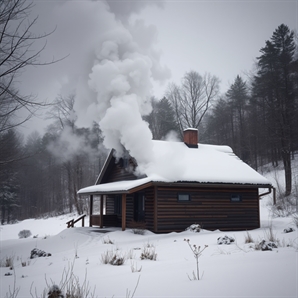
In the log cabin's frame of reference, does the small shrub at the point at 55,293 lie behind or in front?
in front

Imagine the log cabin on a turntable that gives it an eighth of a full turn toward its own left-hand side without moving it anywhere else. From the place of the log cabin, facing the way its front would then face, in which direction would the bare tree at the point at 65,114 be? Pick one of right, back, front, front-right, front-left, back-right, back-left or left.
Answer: back-right

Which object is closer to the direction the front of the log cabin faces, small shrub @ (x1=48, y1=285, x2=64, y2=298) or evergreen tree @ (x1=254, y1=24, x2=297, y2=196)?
the small shrub

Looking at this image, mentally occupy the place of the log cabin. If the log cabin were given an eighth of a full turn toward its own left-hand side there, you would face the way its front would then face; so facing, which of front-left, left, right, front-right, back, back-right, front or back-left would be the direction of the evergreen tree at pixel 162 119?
back

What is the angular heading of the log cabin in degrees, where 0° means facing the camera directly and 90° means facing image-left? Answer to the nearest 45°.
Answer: approximately 45°

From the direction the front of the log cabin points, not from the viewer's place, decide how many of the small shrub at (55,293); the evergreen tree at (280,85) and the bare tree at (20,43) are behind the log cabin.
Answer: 1

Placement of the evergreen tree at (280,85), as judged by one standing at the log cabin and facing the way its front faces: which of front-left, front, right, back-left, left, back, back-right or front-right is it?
back
